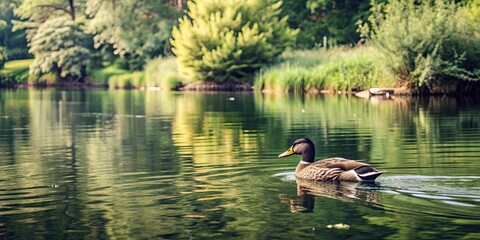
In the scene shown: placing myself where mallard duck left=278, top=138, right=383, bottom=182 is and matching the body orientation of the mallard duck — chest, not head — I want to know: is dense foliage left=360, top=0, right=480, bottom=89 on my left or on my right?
on my right

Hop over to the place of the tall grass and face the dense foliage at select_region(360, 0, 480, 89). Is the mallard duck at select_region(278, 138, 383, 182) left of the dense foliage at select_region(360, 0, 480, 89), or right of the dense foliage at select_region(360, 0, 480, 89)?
right

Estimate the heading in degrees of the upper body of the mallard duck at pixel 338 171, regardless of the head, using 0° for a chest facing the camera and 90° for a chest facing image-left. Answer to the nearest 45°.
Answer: approximately 90°

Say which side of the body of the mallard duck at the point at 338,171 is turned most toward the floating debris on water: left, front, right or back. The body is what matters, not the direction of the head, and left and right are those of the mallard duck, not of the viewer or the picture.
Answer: left

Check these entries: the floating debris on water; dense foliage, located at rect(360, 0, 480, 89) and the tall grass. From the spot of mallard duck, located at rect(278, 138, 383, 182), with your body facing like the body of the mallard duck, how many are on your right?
2

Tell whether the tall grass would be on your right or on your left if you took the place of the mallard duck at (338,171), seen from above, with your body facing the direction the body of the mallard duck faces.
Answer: on your right
